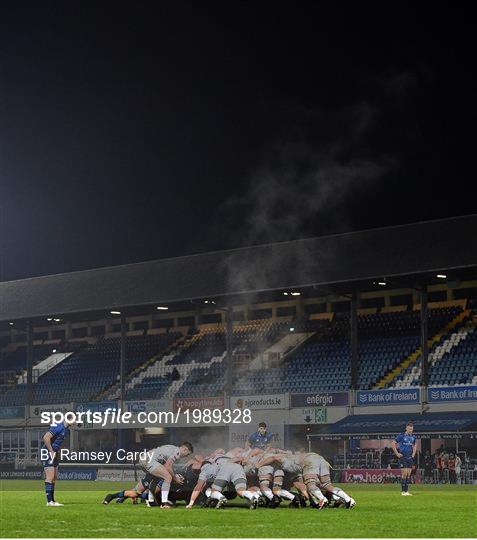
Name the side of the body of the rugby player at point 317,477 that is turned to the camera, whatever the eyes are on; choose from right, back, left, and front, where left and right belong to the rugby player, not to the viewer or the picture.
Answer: left

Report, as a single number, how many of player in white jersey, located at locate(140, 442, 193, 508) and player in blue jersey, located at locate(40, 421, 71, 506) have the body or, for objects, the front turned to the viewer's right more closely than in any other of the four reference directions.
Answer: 2

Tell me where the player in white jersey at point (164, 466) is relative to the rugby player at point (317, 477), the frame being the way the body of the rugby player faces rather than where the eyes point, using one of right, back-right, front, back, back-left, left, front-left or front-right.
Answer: front

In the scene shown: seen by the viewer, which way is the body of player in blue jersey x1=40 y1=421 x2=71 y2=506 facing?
to the viewer's right

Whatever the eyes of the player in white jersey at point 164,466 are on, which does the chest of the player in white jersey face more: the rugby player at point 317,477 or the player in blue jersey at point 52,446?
the rugby player

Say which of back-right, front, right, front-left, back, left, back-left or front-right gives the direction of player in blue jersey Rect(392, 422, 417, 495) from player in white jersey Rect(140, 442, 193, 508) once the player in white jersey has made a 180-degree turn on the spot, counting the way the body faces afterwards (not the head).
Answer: back-right

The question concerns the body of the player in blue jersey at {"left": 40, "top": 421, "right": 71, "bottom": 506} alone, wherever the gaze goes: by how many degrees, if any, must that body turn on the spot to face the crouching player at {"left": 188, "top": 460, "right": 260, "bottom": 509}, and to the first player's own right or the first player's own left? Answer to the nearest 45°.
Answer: approximately 45° to the first player's own right

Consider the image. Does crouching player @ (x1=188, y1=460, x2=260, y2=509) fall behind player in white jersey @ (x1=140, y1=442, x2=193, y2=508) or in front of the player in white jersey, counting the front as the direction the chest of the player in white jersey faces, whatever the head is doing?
in front

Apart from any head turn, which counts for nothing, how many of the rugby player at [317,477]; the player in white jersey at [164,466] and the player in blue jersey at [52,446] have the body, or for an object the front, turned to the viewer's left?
1

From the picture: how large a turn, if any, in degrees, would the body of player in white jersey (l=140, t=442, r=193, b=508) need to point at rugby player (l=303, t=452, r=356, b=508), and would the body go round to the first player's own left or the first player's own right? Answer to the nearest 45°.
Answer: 0° — they already face them

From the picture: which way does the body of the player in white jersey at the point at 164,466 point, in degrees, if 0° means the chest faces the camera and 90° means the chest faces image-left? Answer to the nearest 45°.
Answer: approximately 270°

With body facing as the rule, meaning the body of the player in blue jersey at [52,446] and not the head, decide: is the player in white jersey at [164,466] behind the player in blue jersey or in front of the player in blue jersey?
in front

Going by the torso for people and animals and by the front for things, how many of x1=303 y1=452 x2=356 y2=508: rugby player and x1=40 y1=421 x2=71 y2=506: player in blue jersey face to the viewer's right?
1

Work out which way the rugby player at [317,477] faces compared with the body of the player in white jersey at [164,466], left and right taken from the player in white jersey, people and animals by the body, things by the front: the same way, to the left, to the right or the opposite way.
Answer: the opposite way

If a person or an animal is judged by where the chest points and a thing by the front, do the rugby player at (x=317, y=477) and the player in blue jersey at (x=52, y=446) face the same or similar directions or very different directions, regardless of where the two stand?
very different directions
